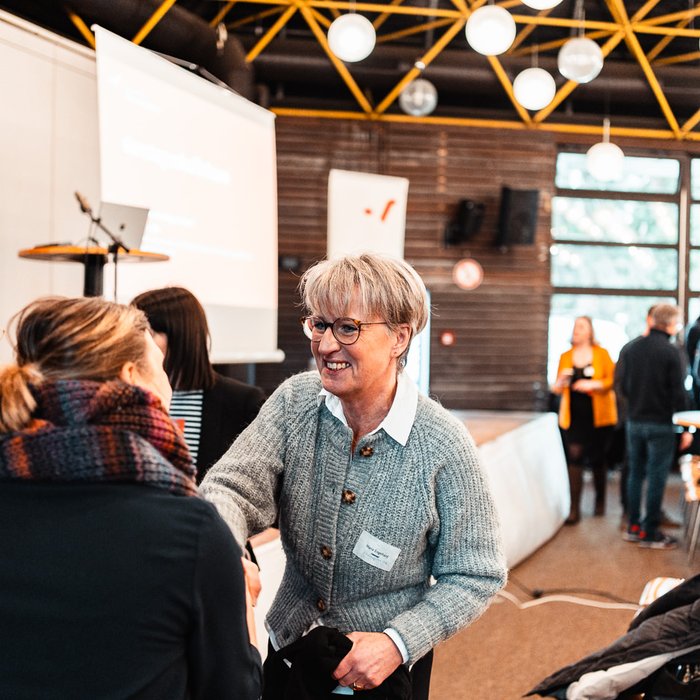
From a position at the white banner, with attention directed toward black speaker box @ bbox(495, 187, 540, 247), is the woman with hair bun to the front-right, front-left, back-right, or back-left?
back-right

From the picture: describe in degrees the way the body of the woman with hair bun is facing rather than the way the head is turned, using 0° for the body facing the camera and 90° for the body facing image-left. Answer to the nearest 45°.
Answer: approximately 225°

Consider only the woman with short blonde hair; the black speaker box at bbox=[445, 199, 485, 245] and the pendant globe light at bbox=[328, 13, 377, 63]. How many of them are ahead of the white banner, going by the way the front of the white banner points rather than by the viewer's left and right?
2

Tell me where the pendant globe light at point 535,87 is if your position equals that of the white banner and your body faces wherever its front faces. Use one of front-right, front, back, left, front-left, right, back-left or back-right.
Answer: front-left

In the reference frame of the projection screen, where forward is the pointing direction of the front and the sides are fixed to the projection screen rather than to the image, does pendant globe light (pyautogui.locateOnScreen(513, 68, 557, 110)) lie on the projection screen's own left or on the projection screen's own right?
on the projection screen's own left

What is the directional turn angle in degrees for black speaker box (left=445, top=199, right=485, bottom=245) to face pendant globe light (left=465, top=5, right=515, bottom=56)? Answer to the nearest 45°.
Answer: approximately 45° to its left

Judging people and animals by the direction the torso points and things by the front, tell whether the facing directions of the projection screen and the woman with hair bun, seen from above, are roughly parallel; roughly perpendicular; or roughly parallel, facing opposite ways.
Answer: roughly perpendicular

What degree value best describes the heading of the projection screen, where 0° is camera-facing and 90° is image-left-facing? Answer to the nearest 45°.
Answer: approximately 315°
